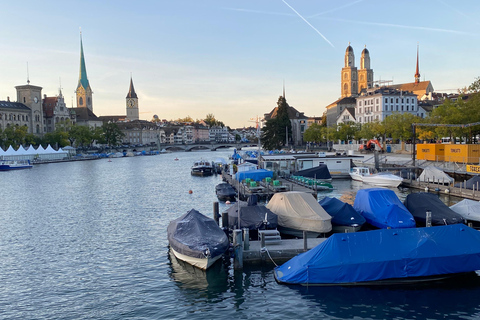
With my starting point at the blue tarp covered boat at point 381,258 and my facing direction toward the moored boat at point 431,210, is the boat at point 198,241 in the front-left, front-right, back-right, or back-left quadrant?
back-left

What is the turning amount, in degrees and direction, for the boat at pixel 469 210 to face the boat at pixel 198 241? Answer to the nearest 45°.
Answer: approximately 45° to its left

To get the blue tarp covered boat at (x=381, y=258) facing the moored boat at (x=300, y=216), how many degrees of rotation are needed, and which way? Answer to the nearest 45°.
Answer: approximately 45° to its right

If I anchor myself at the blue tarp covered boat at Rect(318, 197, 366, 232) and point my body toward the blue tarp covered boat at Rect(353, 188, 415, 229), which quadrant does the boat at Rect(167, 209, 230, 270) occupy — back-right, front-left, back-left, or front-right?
back-right

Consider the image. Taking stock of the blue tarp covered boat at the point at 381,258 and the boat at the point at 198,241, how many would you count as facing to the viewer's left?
1

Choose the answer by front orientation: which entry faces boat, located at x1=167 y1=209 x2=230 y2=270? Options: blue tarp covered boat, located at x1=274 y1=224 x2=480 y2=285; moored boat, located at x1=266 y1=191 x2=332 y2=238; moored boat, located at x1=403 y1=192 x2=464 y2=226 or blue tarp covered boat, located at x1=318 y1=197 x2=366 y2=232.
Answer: blue tarp covered boat, located at x1=274 y1=224 x2=480 y2=285

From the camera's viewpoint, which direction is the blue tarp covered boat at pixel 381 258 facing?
to the viewer's left

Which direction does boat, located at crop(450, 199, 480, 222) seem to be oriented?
to the viewer's left

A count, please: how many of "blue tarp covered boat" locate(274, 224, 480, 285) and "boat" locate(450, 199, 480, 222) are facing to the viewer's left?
2

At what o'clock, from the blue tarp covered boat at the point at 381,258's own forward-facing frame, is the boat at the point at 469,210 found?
The boat is roughly at 4 o'clock from the blue tarp covered boat.
